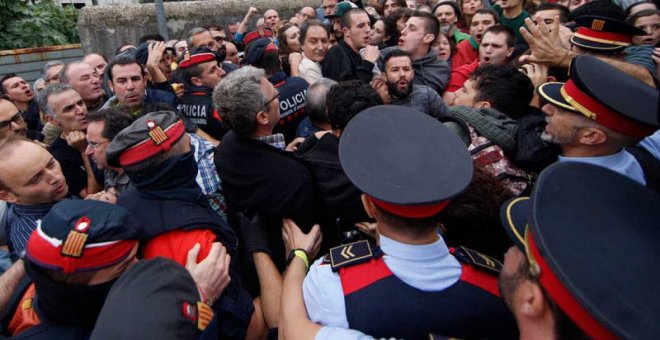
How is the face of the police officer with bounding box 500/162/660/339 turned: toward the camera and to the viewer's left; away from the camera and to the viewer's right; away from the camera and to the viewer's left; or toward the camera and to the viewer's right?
away from the camera and to the viewer's left

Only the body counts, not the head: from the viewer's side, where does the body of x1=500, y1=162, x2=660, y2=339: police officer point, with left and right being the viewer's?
facing away from the viewer and to the left of the viewer

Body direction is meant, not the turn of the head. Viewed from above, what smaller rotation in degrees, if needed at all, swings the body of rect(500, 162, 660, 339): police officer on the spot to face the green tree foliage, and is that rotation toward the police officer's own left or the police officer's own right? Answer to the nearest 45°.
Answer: approximately 45° to the police officer's own left

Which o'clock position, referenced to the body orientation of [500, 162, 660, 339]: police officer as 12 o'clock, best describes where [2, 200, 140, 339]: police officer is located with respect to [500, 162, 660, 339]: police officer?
[2, 200, 140, 339]: police officer is roughly at 10 o'clock from [500, 162, 660, 339]: police officer.

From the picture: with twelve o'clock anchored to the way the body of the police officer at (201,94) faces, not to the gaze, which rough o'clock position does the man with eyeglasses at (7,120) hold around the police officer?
The man with eyeglasses is roughly at 8 o'clock from the police officer.

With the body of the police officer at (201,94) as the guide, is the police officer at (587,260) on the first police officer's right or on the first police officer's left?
on the first police officer's right

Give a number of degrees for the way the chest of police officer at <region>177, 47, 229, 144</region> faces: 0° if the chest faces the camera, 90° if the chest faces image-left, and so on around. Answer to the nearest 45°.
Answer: approximately 225°

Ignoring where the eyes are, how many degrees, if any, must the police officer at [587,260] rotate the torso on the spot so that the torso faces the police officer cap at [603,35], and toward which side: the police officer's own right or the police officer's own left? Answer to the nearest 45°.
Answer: approximately 45° to the police officer's own right

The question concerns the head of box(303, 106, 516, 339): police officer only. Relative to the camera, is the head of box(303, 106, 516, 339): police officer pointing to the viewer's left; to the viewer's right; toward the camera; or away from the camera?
away from the camera

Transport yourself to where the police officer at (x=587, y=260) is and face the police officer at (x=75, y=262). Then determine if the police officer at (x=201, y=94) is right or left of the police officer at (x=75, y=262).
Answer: right
